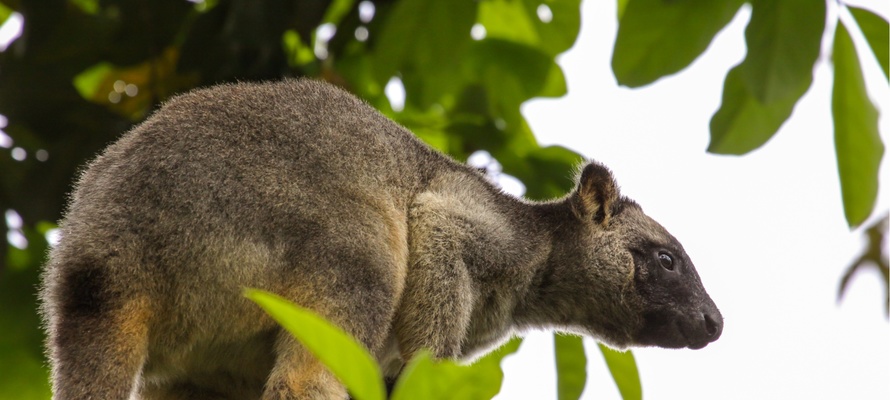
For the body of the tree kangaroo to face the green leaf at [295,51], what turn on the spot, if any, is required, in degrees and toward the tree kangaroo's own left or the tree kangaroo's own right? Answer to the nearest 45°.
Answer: approximately 90° to the tree kangaroo's own left

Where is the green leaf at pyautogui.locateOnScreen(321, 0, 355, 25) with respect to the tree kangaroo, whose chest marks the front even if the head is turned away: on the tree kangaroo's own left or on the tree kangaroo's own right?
on the tree kangaroo's own left

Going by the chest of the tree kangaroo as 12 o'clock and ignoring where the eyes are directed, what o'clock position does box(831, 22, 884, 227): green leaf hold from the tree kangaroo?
The green leaf is roughly at 11 o'clock from the tree kangaroo.

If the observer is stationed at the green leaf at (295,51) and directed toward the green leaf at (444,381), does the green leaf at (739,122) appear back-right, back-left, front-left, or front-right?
front-left

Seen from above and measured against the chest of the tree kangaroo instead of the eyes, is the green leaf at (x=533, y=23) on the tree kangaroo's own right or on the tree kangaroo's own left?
on the tree kangaroo's own left

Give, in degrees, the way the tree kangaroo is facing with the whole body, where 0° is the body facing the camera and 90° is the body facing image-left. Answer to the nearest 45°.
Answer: approximately 270°
